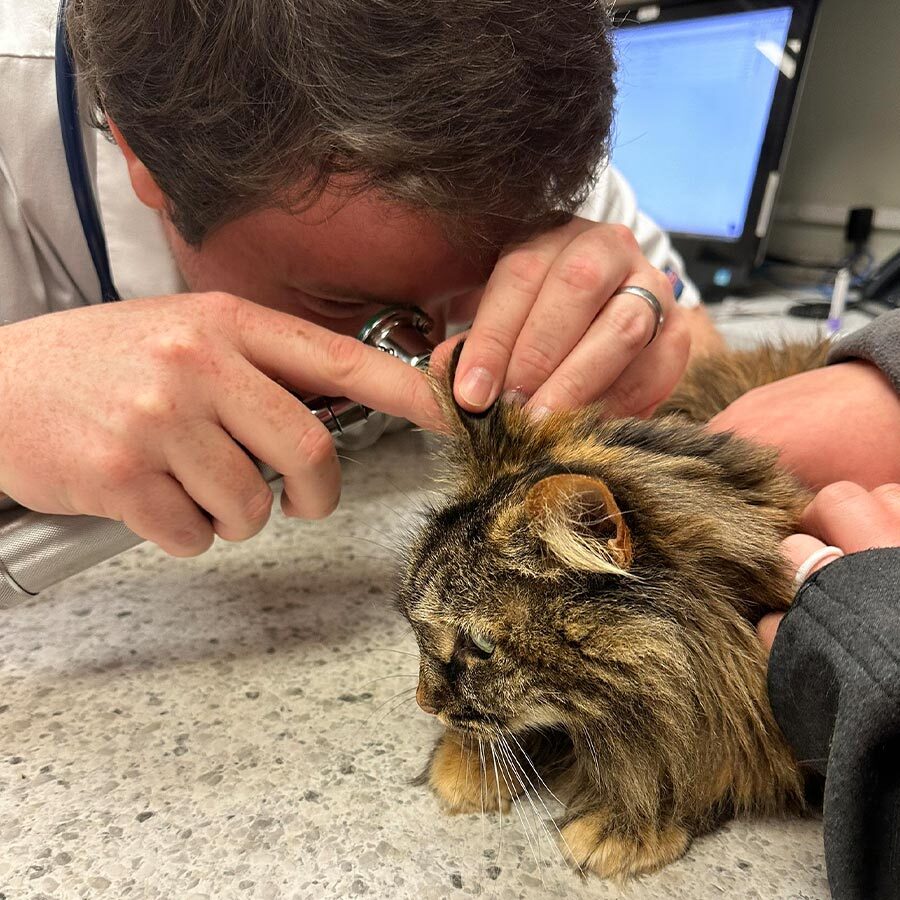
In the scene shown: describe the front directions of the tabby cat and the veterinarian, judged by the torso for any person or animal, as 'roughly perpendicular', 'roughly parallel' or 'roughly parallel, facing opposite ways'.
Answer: roughly perpendicular

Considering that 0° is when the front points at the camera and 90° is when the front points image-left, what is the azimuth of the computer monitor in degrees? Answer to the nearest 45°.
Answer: approximately 45°

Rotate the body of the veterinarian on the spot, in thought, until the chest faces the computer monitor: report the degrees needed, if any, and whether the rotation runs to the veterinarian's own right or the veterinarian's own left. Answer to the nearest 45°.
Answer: approximately 90° to the veterinarian's own left
